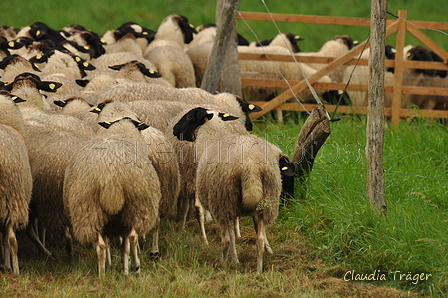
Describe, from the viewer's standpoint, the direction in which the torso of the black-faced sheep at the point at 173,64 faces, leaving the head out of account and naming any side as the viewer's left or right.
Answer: facing away from the viewer and to the right of the viewer

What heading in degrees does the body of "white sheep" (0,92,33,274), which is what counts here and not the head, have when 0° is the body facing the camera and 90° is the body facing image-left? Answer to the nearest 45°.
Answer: approximately 180°

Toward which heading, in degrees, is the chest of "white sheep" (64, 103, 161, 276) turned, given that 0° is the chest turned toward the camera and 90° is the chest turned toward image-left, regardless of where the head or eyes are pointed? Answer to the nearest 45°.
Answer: approximately 180°

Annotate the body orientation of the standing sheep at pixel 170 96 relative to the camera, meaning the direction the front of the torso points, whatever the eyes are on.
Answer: to the viewer's right

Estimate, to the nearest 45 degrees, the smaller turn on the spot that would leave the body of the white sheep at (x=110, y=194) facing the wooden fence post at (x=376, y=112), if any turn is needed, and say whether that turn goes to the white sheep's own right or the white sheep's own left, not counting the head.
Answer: approximately 90° to the white sheep's own right

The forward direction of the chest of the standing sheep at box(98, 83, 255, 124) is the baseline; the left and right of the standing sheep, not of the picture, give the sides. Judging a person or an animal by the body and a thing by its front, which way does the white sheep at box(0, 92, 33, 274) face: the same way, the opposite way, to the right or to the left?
to the left

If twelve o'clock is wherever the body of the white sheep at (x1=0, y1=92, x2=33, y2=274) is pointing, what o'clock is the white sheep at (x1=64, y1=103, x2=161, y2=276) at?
the white sheep at (x1=64, y1=103, x2=161, y2=276) is roughly at 4 o'clock from the white sheep at (x1=0, y1=92, x2=33, y2=274).

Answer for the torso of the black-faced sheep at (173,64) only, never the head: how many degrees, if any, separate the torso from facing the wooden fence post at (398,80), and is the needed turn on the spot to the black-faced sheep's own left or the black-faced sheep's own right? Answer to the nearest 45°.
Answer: approximately 45° to the black-faced sheep's own right

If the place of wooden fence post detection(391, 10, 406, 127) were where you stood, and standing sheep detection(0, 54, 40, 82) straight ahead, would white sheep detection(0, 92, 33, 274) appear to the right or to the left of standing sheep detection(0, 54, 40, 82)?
left

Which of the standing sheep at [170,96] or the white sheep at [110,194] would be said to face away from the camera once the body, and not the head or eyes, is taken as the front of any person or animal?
the white sheep

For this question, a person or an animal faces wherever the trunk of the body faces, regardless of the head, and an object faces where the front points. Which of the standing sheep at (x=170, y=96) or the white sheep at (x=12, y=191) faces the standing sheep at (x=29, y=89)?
the white sheep

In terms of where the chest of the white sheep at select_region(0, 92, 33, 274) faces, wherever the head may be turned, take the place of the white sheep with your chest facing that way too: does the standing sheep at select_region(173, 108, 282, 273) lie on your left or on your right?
on your right

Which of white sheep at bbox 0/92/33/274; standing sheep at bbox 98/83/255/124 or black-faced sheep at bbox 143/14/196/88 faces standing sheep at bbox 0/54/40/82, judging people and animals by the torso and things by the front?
the white sheep
